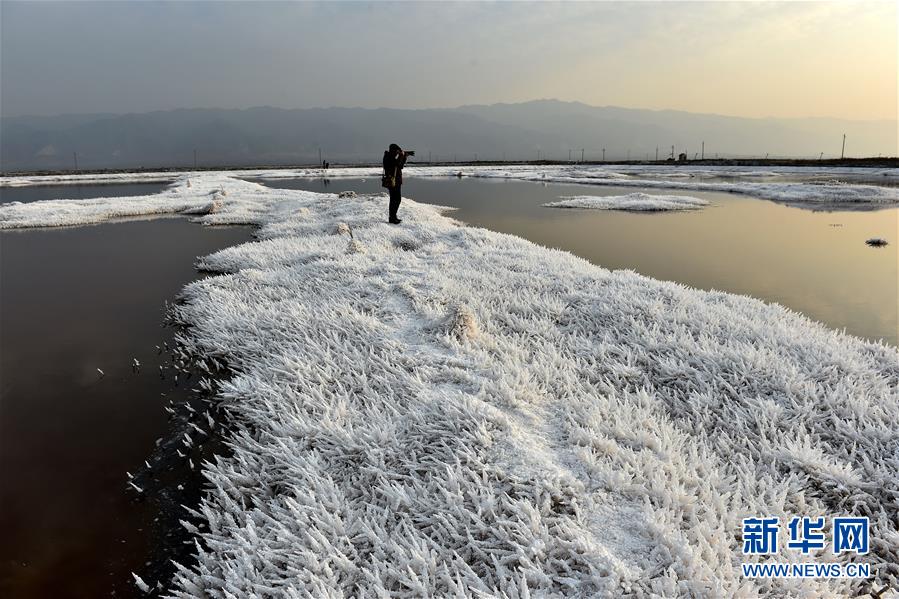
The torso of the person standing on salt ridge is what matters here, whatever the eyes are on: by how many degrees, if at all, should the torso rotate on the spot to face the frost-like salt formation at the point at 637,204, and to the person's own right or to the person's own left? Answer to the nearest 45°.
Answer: approximately 45° to the person's own left

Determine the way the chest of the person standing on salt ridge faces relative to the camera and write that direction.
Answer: to the viewer's right
